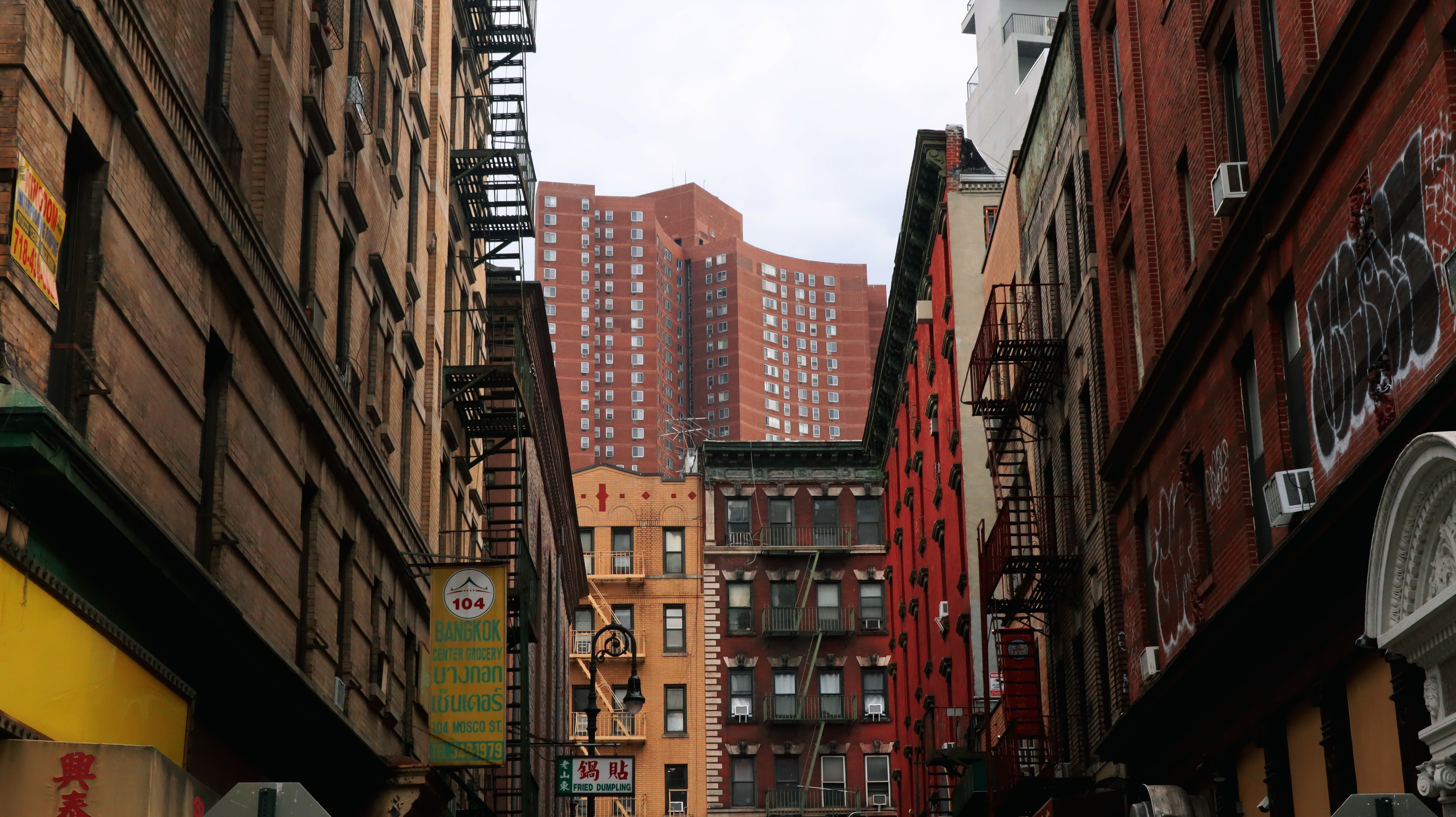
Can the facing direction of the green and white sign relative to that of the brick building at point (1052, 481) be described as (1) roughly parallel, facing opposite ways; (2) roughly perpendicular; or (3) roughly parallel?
roughly perpendicular

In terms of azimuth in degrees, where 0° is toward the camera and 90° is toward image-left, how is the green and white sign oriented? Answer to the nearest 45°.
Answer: approximately 0°

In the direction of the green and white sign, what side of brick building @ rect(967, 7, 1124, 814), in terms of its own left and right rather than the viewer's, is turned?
front

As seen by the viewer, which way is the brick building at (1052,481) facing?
to the viewer's left

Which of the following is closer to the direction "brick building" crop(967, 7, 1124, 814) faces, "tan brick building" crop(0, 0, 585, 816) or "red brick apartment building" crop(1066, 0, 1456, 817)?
the tan brick building

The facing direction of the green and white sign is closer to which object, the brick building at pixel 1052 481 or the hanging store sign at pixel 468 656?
the hanging store sign

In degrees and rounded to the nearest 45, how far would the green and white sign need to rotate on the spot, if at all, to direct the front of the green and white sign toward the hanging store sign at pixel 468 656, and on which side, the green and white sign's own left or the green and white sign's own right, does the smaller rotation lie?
0° — it already faces it

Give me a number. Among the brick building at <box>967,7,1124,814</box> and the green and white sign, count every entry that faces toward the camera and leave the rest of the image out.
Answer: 1

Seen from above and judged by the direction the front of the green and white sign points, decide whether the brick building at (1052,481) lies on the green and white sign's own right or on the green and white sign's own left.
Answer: on the green and white sign's own left

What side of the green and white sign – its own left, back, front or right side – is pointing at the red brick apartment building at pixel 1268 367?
front

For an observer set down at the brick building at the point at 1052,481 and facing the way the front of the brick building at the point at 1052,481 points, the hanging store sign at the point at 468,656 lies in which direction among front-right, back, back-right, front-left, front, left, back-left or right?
front-left

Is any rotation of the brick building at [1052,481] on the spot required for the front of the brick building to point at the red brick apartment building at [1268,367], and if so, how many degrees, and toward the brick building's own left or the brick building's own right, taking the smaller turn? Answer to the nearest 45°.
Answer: approximately 90° to the brick building's own left
